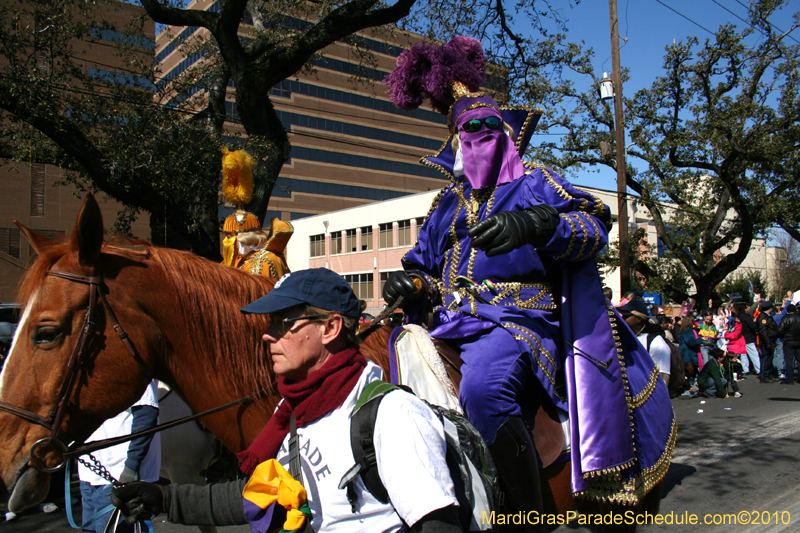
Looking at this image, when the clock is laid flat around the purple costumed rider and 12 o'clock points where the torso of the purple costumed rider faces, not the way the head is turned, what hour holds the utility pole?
The utility pole is roughly at 5 o'clock from the purple costumed rider.

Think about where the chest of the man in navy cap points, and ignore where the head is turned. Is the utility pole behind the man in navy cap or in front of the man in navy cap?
behind

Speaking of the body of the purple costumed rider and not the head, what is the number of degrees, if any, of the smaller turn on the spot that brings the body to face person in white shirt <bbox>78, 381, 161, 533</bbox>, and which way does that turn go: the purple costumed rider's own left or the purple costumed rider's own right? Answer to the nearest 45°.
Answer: approximately 45° to the purple costumed rider's own right

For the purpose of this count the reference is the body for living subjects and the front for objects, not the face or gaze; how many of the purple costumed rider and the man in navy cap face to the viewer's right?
0

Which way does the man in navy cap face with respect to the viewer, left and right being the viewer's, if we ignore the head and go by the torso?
facing the viewer and to the left of the viewer

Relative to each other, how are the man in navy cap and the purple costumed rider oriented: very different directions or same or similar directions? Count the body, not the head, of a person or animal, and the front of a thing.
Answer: same or similar directions

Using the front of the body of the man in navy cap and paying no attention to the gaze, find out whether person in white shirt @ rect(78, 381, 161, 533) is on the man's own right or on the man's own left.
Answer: on the man's own right

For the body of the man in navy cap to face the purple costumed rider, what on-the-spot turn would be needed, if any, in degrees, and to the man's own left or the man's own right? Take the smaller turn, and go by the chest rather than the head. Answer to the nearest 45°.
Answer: approximately 180°

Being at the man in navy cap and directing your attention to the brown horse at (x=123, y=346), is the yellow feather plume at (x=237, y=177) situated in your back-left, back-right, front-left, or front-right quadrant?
front-right

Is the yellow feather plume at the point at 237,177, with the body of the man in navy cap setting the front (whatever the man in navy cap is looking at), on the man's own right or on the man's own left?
on the man's own right

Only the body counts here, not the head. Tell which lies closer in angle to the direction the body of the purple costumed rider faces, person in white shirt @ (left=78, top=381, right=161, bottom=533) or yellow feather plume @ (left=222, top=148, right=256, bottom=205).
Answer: the person in white shirt

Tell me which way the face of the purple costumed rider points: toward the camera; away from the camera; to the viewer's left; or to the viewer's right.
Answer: toward the camera

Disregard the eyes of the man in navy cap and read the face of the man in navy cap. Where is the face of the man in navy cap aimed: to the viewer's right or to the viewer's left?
to the viewer's left

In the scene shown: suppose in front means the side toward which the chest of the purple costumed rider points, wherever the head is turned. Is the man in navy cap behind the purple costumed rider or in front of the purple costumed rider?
in front
